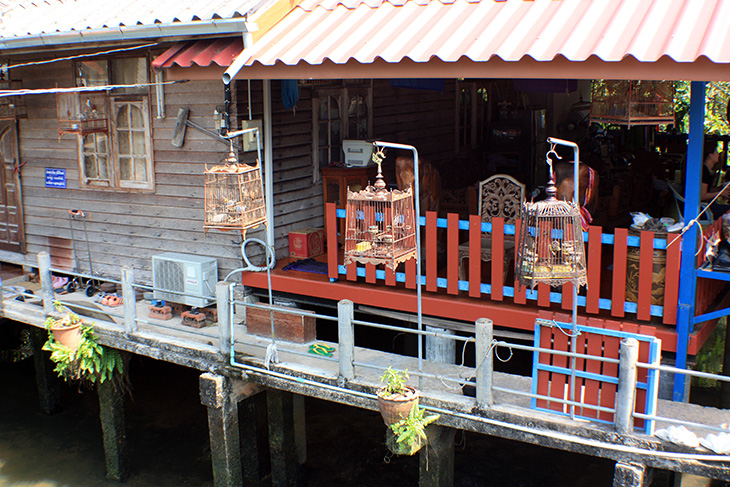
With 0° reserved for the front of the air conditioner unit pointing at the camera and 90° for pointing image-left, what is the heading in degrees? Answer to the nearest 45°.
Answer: approximately 45°

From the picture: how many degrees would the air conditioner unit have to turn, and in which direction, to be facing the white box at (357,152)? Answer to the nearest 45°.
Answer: approximately 135° to its left

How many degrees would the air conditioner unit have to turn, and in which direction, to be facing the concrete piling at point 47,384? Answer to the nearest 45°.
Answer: approximately 90° to its right

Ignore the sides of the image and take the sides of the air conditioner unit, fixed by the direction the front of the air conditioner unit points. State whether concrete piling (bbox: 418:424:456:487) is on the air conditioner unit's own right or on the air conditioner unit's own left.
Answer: on the air conditioner unit's own left

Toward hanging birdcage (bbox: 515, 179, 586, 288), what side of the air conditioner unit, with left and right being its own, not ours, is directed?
left

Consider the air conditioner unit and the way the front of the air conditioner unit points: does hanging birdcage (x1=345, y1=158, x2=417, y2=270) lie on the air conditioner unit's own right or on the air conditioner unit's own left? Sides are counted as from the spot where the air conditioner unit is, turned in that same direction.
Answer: on the air conditioner unit's own left

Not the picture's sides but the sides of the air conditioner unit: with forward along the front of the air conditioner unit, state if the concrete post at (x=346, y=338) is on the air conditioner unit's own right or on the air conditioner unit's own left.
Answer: on the air conditioner unit's own left

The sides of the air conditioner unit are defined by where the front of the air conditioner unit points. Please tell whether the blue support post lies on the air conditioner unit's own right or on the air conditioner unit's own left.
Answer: on the air conditioner unit's own left
